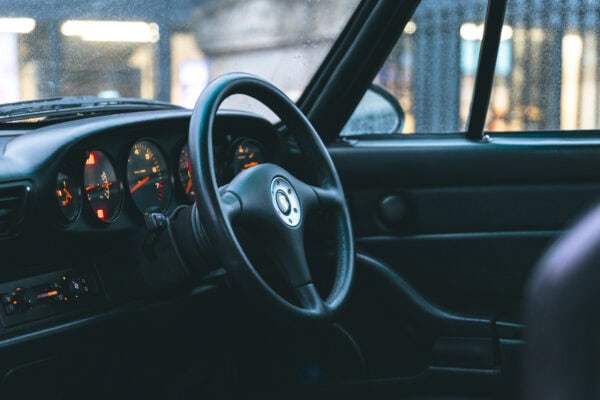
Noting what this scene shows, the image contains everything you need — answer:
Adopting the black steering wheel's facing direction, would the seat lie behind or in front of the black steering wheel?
in front

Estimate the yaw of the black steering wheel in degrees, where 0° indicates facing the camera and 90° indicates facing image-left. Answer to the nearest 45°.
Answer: approximately 315°
